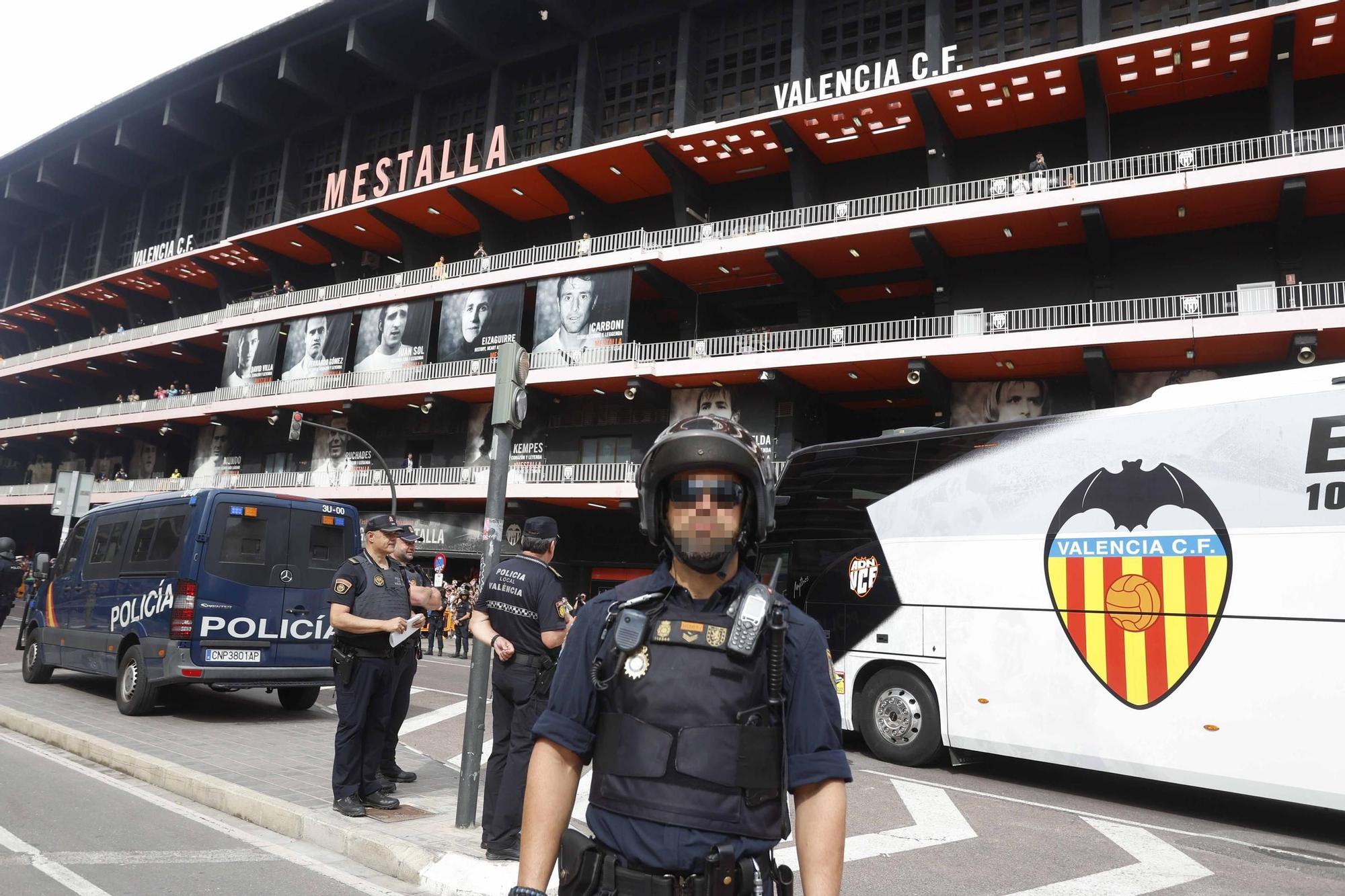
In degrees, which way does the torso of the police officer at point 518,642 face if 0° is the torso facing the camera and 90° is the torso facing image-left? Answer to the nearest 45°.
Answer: approximately 225°

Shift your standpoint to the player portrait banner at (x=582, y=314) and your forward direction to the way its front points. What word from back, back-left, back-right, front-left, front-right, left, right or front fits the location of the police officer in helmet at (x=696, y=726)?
front-left

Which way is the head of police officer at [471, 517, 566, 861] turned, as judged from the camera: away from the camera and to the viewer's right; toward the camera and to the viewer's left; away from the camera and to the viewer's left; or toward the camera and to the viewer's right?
away from the camera and to the viewer's right

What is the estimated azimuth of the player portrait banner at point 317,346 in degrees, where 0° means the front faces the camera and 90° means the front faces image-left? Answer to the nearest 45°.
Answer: approximately 45°

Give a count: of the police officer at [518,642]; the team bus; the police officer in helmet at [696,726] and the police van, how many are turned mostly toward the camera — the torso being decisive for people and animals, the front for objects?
1

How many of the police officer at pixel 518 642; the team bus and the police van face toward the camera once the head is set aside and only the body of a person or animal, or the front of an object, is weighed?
0

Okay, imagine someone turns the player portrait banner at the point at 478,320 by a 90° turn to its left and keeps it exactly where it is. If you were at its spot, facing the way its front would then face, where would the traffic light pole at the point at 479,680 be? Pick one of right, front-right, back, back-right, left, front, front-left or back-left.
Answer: front-right

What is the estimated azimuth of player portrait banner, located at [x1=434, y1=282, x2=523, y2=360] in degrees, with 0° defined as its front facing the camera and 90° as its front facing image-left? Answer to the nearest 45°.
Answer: approximately 45°

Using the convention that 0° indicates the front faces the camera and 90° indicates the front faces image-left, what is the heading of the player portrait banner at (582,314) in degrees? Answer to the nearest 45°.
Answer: approximately 45°

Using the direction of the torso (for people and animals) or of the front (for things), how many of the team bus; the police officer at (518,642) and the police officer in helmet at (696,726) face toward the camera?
1

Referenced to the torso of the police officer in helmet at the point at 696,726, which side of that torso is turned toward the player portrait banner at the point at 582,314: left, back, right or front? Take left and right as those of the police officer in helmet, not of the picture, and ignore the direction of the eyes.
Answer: back

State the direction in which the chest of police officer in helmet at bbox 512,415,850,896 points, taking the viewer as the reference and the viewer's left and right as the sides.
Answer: facing the viewer
